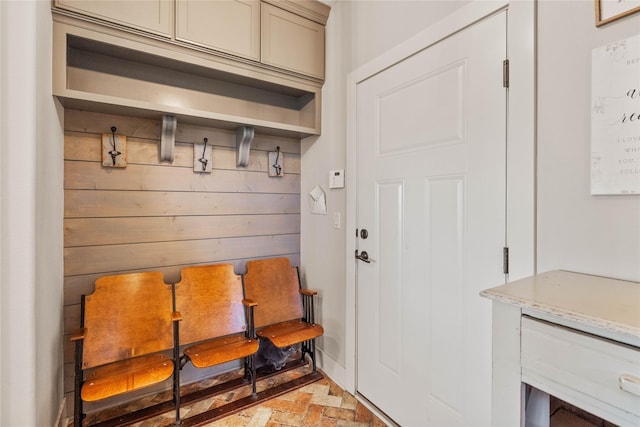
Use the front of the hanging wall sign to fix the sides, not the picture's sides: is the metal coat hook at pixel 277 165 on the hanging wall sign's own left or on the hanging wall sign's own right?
on the hanging wall sign's own right

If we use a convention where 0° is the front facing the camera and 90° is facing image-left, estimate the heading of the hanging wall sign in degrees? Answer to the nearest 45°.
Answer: approximately 45°

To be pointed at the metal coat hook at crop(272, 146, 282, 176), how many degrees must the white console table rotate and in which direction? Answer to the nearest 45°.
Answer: approximately 90° to its right

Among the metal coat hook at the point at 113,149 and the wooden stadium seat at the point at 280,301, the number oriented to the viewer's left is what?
0

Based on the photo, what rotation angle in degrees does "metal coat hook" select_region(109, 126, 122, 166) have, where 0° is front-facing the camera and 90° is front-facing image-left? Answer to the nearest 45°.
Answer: approximately 0°
